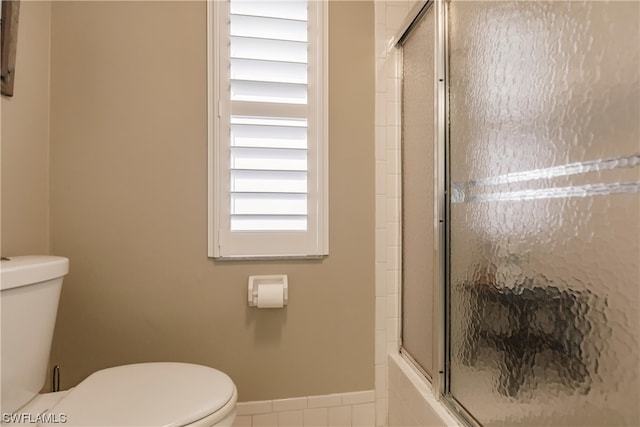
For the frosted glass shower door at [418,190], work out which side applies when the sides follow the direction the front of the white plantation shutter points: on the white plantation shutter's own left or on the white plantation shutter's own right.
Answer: on the white plantation shutter's own left

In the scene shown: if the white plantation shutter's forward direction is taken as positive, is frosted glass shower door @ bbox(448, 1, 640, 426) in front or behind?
in front

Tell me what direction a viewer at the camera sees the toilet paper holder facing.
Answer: facing the viewer

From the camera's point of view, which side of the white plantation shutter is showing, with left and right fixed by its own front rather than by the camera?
front

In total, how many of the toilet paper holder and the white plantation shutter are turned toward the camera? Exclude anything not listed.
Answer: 2

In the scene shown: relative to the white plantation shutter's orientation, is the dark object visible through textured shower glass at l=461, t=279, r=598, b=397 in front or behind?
in front

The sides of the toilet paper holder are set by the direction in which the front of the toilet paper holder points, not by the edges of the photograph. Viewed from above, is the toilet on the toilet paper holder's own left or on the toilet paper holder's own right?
on the toilet paper holder's own right

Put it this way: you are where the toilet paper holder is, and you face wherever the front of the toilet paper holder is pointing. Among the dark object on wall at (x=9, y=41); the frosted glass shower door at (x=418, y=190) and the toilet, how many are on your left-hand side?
1

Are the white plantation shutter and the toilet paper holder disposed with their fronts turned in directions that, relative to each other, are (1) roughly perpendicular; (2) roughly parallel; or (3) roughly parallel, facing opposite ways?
roughly parallel

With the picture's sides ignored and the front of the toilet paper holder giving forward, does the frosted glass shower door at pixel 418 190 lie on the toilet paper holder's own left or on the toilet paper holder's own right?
on the toilet paper holder's own left

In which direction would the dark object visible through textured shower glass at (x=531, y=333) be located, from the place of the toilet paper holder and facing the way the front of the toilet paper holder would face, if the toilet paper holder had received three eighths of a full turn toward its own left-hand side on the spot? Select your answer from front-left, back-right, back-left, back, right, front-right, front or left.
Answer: right

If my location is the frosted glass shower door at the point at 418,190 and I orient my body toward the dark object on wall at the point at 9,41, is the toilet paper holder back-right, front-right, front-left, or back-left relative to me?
front-right
